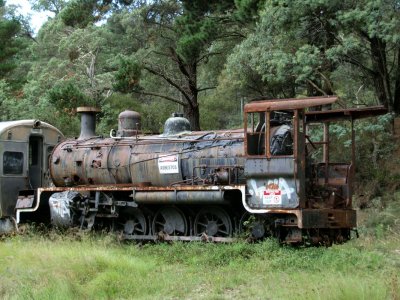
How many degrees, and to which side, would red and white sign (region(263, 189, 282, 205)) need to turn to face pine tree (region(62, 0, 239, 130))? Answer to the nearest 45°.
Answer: approximately 180°

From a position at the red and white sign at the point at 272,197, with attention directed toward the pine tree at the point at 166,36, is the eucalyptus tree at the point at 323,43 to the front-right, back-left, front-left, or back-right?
front-right

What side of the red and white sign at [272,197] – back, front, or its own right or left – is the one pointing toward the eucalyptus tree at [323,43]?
back

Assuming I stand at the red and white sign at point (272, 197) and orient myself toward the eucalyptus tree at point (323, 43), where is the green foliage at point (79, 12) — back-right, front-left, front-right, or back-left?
front-left

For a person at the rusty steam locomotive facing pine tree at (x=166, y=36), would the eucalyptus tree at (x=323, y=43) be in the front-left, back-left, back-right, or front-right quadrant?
front-right

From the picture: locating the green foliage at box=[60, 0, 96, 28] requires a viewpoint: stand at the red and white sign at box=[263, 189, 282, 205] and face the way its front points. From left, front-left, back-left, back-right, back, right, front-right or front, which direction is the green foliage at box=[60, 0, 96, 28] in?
back-right

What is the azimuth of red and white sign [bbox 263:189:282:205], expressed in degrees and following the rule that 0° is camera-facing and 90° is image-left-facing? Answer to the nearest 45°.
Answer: approximately 0°

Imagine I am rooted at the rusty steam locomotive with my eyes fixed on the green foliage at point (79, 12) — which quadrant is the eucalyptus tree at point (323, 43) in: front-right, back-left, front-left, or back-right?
front-right
